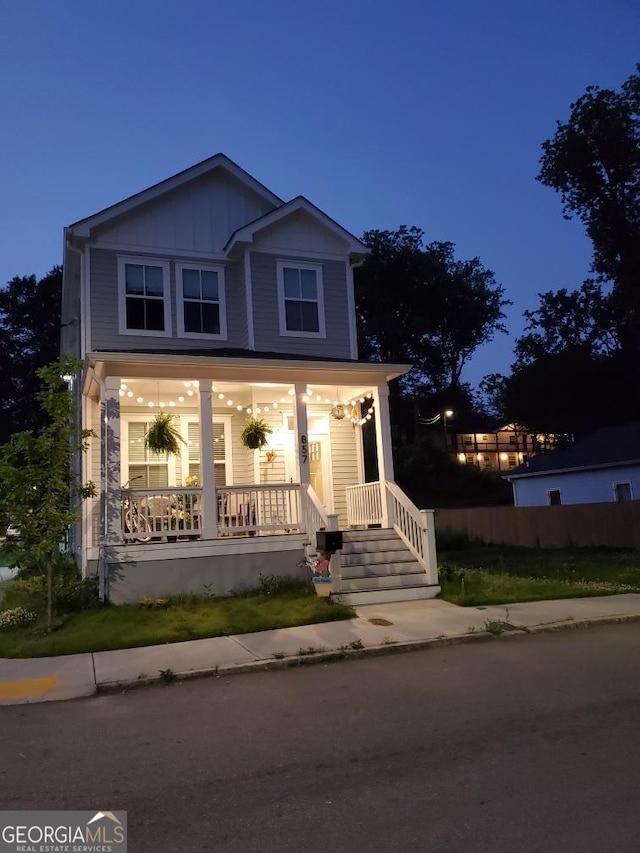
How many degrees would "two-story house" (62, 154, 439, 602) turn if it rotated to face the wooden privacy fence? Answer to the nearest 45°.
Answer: approximately 135° to its left

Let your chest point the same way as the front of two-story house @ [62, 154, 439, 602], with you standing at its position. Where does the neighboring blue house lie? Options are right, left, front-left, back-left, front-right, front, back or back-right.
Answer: back-left

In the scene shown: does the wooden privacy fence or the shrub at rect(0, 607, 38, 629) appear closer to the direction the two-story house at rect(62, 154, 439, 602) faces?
the shrub

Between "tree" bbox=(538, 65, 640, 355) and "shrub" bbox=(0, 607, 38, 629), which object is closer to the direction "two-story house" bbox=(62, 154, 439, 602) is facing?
the shrub

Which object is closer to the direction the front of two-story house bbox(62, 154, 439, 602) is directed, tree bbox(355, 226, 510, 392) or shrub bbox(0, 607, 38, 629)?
the shrub

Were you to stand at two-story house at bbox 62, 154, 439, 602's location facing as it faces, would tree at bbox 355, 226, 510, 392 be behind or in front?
behind

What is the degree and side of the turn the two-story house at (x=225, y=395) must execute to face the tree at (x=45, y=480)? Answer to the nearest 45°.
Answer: approximately 45° to its right

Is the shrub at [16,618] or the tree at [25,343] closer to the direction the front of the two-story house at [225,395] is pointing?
the shrub

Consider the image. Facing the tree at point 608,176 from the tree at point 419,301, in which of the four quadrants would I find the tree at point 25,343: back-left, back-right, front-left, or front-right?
back-right

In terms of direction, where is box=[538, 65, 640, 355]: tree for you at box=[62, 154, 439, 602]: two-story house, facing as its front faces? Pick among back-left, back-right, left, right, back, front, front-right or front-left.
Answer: back-left

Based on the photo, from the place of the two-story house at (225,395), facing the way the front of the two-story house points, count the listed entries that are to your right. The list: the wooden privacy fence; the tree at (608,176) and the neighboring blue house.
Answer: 0

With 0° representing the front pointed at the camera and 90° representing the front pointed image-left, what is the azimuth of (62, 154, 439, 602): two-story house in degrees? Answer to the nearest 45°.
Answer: approximately 0°
